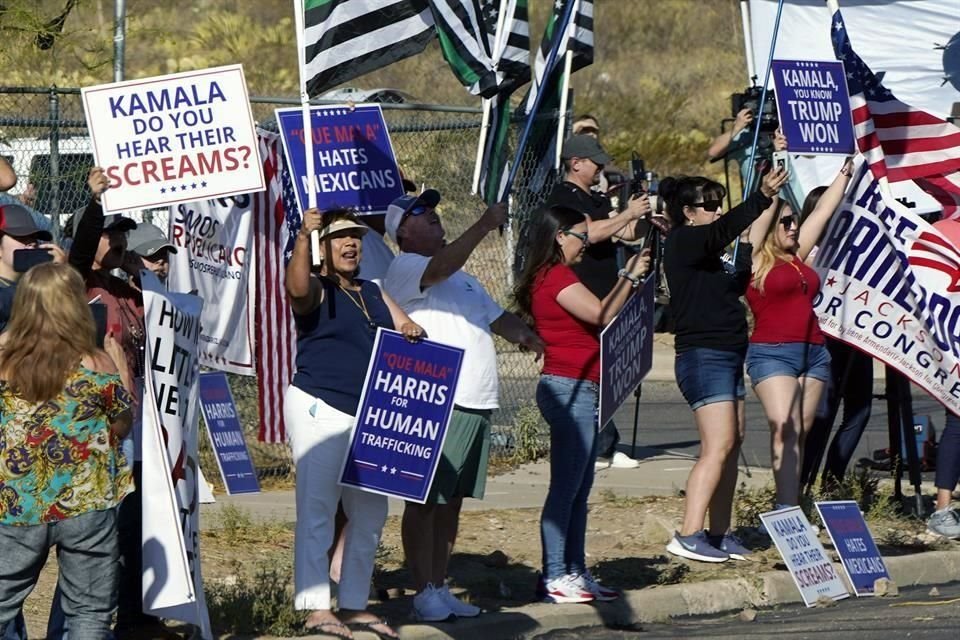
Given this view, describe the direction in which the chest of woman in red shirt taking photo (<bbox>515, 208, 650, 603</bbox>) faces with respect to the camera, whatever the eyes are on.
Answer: to the viewer's right

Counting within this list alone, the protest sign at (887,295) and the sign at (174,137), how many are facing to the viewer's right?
0

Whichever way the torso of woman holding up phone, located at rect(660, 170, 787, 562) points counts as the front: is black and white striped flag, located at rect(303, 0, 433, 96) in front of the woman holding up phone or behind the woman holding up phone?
behind

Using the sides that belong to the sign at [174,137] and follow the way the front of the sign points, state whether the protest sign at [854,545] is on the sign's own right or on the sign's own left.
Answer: on the sign's own left

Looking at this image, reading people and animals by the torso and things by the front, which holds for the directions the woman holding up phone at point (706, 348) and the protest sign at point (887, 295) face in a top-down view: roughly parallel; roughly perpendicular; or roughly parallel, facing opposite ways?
roughly perpendicular

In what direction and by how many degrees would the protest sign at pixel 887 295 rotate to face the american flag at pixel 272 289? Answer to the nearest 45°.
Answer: approximately 90° to its right

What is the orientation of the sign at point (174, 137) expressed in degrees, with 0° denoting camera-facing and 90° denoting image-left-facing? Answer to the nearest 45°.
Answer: approximately 0°

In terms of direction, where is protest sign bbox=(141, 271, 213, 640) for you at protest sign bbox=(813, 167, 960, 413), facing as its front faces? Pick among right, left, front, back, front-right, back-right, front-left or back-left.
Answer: front-right

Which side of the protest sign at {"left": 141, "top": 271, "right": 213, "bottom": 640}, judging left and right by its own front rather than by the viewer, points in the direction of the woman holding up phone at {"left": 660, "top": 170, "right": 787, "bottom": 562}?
left

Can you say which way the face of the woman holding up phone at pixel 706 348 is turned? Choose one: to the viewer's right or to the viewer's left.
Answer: to the viewer's right

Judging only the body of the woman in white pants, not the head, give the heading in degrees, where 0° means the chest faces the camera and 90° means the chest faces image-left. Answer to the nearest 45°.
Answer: approximately 315°

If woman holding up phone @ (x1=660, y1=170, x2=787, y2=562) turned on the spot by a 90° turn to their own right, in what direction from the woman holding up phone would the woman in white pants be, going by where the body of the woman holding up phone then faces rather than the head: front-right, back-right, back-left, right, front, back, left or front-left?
front-right

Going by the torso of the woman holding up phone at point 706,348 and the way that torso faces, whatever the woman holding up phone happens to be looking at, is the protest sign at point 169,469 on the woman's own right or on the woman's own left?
on the woman's own right

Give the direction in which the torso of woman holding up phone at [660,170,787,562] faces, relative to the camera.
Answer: to the viewer's right

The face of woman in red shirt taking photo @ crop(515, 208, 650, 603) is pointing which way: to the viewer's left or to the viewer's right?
to the viewer's right

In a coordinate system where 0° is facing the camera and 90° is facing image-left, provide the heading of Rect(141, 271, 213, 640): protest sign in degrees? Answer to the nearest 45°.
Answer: approximately 315°
